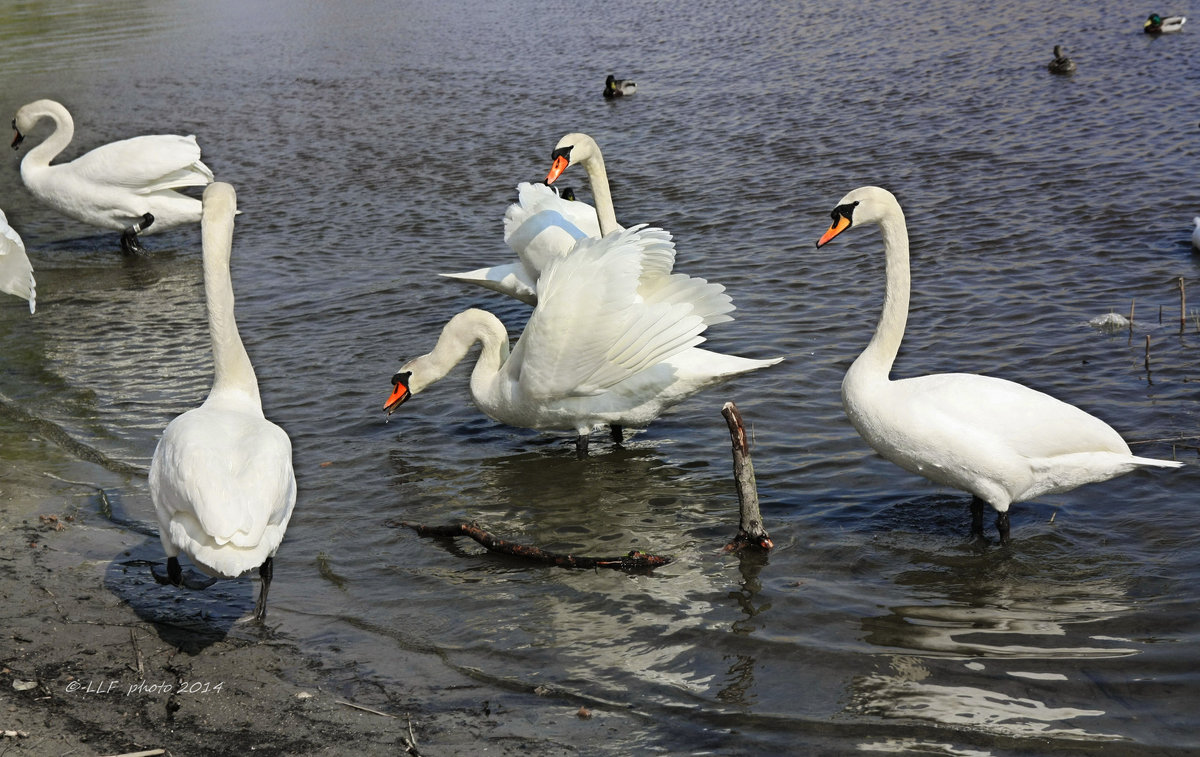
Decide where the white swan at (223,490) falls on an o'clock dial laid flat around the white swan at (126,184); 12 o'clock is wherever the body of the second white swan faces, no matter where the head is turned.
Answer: The white swan at (223,490) is roughly at 9 o'clock from the white swan at (126,184).

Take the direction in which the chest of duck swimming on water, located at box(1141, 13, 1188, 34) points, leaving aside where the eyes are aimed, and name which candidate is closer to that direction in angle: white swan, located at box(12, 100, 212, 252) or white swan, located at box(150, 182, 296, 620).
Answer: the white swan, located at box(12, 100, 212, 252)

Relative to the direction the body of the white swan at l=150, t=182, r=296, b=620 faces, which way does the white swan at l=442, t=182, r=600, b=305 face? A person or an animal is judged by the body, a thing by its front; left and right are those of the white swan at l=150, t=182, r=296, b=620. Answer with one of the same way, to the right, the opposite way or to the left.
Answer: to the right

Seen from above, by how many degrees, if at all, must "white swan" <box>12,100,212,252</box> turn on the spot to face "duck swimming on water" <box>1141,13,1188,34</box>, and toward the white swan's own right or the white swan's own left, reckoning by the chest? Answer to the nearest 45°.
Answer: approximately 180°

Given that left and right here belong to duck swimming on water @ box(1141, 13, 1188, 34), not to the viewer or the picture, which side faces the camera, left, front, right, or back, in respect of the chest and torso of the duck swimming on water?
left

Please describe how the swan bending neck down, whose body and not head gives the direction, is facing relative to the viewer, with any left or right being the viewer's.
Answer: facing to the left of the viewer

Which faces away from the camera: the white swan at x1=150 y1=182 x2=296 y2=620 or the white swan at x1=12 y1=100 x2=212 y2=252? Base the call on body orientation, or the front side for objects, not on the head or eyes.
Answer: the white swan at x1=150 y1=182 x2=296 y2=620

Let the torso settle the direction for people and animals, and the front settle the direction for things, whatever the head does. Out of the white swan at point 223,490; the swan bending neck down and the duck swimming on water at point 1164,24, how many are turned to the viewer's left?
2

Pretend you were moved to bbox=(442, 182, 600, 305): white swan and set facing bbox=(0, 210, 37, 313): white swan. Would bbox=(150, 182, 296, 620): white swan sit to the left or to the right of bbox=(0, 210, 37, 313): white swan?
left

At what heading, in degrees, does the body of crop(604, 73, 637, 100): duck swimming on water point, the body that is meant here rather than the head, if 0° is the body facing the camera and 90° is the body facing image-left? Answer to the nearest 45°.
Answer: approximately 90°

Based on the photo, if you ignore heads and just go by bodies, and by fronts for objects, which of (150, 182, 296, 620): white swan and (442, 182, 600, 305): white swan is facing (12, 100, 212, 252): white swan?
(150, 182, 296, 620): white swan

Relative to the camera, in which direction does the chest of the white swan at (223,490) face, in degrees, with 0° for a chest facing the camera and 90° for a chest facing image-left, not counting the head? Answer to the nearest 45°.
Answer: approximately 180°
